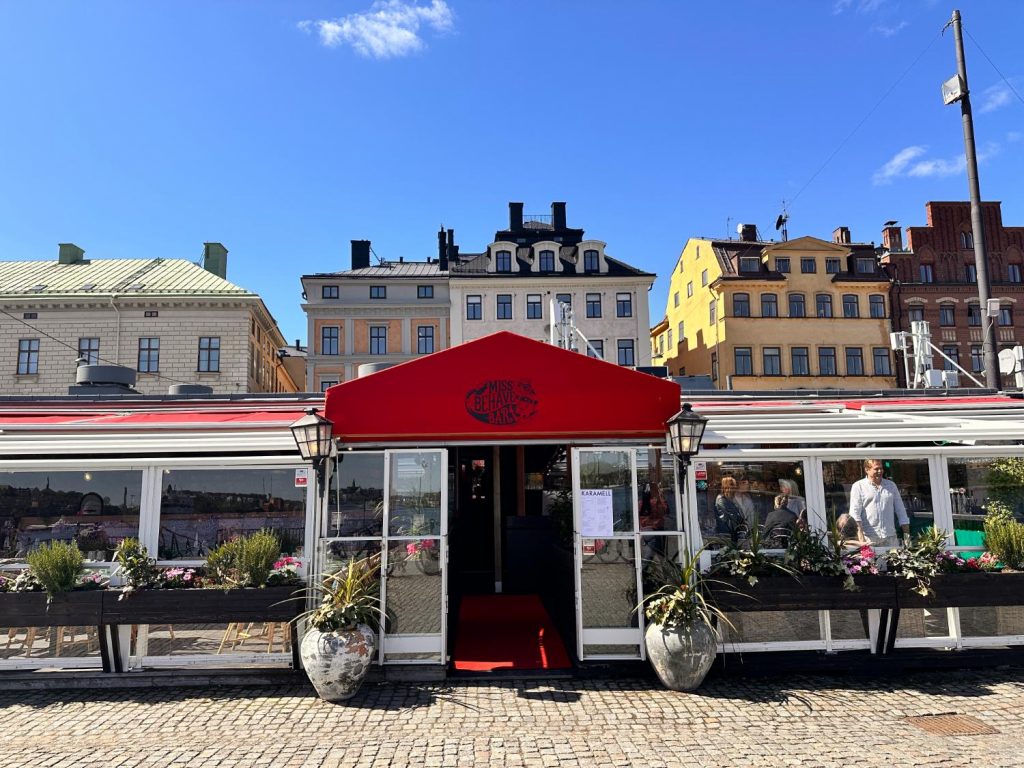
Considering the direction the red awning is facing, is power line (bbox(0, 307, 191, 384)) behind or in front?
behind

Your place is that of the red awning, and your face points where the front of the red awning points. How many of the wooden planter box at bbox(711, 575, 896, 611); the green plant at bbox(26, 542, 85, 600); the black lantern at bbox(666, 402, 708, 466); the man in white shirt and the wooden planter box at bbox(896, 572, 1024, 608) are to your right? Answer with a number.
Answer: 1

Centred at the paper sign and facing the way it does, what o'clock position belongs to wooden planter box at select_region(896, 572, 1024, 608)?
The wooden planter box is roughly at 9 o'clock from the paper sign.

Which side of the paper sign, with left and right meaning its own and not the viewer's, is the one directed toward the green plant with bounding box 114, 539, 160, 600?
right

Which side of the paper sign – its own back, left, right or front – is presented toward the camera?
front

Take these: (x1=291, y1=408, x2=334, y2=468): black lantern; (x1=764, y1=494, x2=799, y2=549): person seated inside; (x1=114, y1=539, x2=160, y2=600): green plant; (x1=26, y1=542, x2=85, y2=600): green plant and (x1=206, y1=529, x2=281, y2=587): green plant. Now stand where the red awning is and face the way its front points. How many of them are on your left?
1

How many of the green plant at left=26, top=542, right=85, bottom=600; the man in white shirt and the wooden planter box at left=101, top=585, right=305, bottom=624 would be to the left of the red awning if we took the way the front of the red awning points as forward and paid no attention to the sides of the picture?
1

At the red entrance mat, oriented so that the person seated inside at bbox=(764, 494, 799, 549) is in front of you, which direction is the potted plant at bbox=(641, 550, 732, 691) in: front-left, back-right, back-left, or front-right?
front-right

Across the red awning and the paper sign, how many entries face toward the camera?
2

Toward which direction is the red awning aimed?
toward the camera

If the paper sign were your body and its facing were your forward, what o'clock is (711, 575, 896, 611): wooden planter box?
The wooden planter box is roughly at 9 o'clock from the paper sign.

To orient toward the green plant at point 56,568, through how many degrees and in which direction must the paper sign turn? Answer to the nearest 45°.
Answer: approximately 90° to its right

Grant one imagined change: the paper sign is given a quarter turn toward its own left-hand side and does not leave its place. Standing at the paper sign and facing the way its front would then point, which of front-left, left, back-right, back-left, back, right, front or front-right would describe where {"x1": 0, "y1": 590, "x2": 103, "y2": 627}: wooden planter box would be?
back

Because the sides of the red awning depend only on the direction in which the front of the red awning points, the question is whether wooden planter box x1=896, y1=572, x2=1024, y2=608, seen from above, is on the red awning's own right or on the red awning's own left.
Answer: on the red awning's own left

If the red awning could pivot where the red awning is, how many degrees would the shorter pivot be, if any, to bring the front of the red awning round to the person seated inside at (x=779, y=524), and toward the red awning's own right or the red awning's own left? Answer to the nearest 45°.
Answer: approximately 90° to the red awning's own left

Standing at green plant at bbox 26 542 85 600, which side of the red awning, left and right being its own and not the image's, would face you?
right
